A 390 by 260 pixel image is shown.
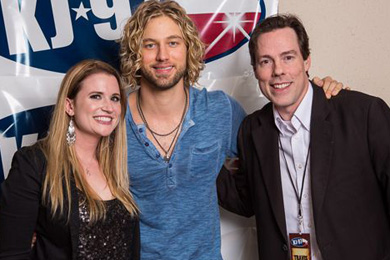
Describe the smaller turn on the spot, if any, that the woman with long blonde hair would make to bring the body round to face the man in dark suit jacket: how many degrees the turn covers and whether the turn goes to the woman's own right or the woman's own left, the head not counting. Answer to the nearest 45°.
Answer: approximately 45° to the woman's own left
